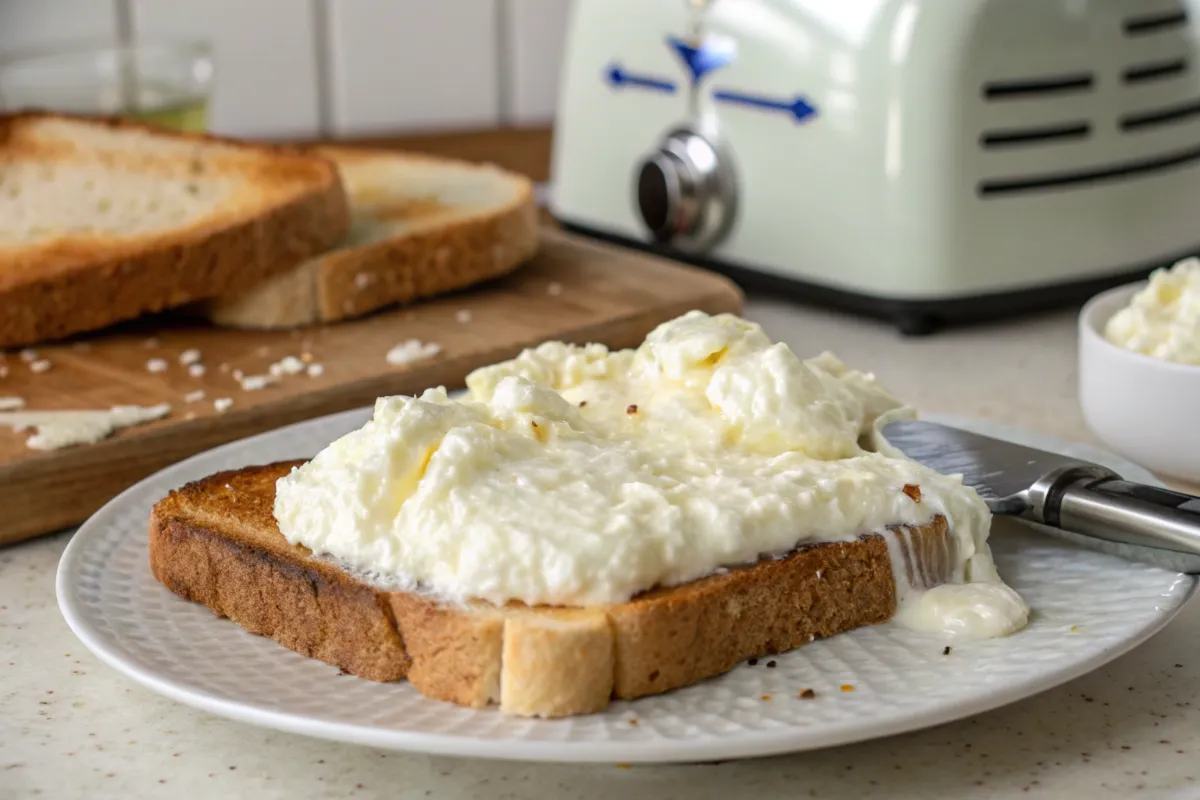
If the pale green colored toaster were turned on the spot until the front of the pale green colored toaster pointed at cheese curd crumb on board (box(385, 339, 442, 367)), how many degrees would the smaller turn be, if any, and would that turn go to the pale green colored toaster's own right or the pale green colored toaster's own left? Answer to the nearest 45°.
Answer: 0° — it already faces it

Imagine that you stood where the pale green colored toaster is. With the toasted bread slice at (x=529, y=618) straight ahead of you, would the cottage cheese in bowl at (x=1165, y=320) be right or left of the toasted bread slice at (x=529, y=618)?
left

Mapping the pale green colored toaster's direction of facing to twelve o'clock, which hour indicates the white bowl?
The white bowl is roughly at 10 o'clock from the pale green colored toaster.

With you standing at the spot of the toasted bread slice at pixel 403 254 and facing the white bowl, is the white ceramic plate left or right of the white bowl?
right

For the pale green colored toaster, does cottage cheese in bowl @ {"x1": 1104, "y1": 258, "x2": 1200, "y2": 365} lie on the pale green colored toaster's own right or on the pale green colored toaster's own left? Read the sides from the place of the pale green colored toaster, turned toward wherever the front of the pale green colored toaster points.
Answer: on the pale green colored toaster's own left

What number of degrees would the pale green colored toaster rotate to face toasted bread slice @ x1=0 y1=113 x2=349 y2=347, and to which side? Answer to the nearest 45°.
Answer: approximately 45° to its right

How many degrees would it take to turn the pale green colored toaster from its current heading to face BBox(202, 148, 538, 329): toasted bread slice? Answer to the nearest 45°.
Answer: approximately 45° to its right

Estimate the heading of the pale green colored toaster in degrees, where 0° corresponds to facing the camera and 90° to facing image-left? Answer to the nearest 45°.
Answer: approximately 45°

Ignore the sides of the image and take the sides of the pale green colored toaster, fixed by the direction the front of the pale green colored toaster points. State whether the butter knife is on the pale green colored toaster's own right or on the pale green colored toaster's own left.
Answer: on the pale green colored toaster's own left

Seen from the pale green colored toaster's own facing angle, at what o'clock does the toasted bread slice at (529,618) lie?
The toasted bread slice is roughly at 11 o'clock from the pale green colored toaster.

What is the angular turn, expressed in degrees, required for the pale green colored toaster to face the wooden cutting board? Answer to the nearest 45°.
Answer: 0° — it already faces it
